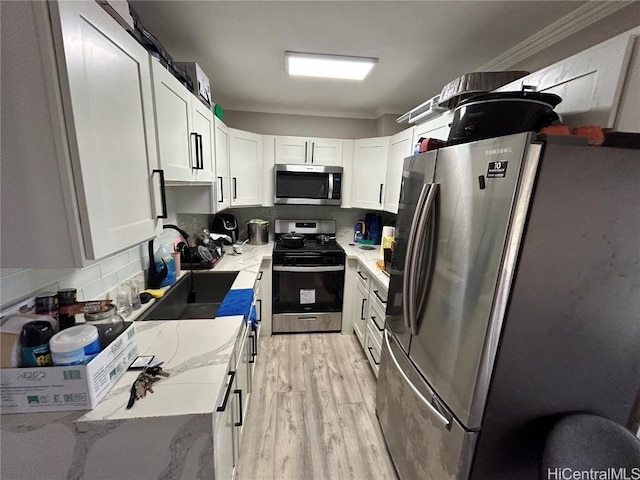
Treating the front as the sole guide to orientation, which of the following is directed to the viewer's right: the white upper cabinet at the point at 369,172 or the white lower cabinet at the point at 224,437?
the white lower cabinet

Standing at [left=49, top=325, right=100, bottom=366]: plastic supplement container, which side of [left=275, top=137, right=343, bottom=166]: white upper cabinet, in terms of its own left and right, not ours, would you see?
front

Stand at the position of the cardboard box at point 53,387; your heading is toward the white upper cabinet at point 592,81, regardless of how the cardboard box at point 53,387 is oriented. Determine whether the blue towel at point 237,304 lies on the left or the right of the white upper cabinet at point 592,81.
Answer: left

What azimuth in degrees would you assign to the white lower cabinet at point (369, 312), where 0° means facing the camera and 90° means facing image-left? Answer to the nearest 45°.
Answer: approximately 90°

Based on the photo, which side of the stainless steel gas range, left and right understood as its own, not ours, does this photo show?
front

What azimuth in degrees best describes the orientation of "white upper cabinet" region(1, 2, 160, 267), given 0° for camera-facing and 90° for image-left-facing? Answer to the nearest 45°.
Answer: approximately 315°

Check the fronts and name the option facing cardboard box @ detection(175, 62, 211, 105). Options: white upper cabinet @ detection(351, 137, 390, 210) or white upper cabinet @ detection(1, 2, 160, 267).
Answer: white upper cabinet @ detection(351, 137, 390, 210)

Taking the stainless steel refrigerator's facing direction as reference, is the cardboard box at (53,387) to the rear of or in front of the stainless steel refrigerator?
in front

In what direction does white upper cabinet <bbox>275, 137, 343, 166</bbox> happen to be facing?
toward the camera

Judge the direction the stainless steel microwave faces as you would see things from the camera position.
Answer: facing the viewer

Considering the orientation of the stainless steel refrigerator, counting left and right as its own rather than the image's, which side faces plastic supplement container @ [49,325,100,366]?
front

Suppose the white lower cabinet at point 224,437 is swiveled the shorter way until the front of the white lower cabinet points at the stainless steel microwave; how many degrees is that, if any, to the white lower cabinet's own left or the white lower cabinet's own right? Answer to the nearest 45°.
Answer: approximately 45° to the white lower cabinet's own left

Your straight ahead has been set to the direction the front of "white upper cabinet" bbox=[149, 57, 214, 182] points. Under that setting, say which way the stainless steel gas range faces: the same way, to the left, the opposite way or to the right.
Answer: to the right

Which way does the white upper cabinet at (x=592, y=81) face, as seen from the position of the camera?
facing the viewer and to the left of the viewer

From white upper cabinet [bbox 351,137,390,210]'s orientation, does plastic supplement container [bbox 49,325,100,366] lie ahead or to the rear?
ahead
